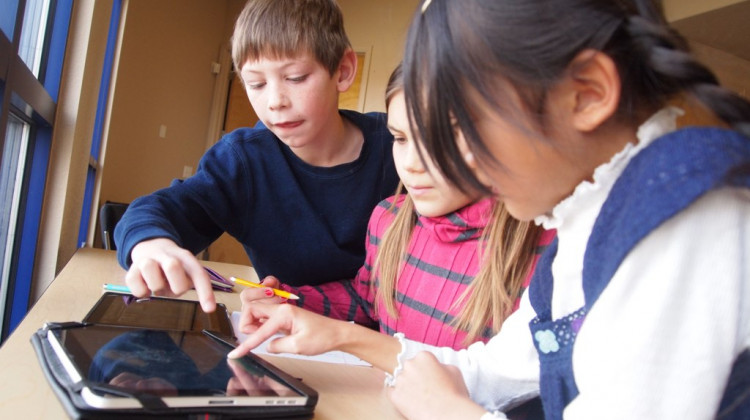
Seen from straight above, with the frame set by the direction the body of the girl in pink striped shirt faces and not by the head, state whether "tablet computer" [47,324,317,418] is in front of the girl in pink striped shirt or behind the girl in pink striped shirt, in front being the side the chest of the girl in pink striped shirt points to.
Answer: in front

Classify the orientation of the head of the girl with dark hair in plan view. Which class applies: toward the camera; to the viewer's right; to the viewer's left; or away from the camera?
to the viewer's left

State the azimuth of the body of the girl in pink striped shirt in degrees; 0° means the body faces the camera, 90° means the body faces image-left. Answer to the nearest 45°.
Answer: approximately 45°

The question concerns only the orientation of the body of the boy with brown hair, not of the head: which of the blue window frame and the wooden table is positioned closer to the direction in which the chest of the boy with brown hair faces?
the wooden table

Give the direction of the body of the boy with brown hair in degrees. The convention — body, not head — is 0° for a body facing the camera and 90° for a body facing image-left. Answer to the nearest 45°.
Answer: approximately 45°

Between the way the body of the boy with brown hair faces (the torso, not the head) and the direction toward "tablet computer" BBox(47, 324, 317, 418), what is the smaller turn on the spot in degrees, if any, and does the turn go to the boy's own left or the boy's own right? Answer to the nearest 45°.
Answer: approximately 45° to the boy's own left
